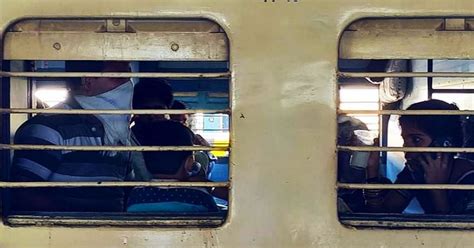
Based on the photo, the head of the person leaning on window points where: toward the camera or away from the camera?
toward the camera
